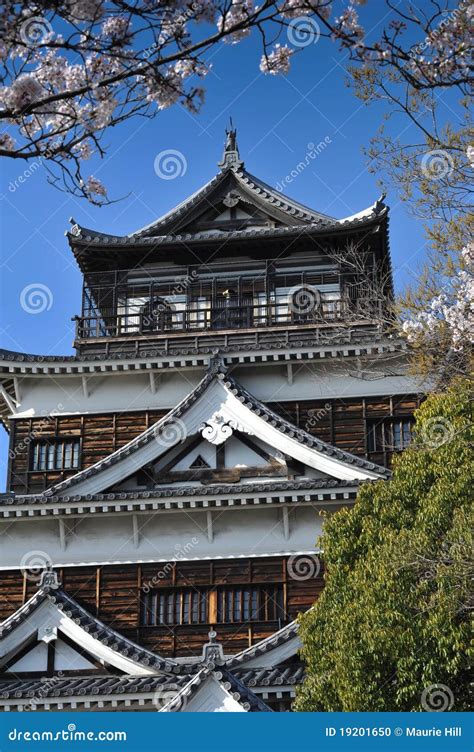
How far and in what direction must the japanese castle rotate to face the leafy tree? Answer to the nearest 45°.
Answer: approximately 45° to its left

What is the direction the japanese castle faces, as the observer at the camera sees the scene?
facing the viewer
